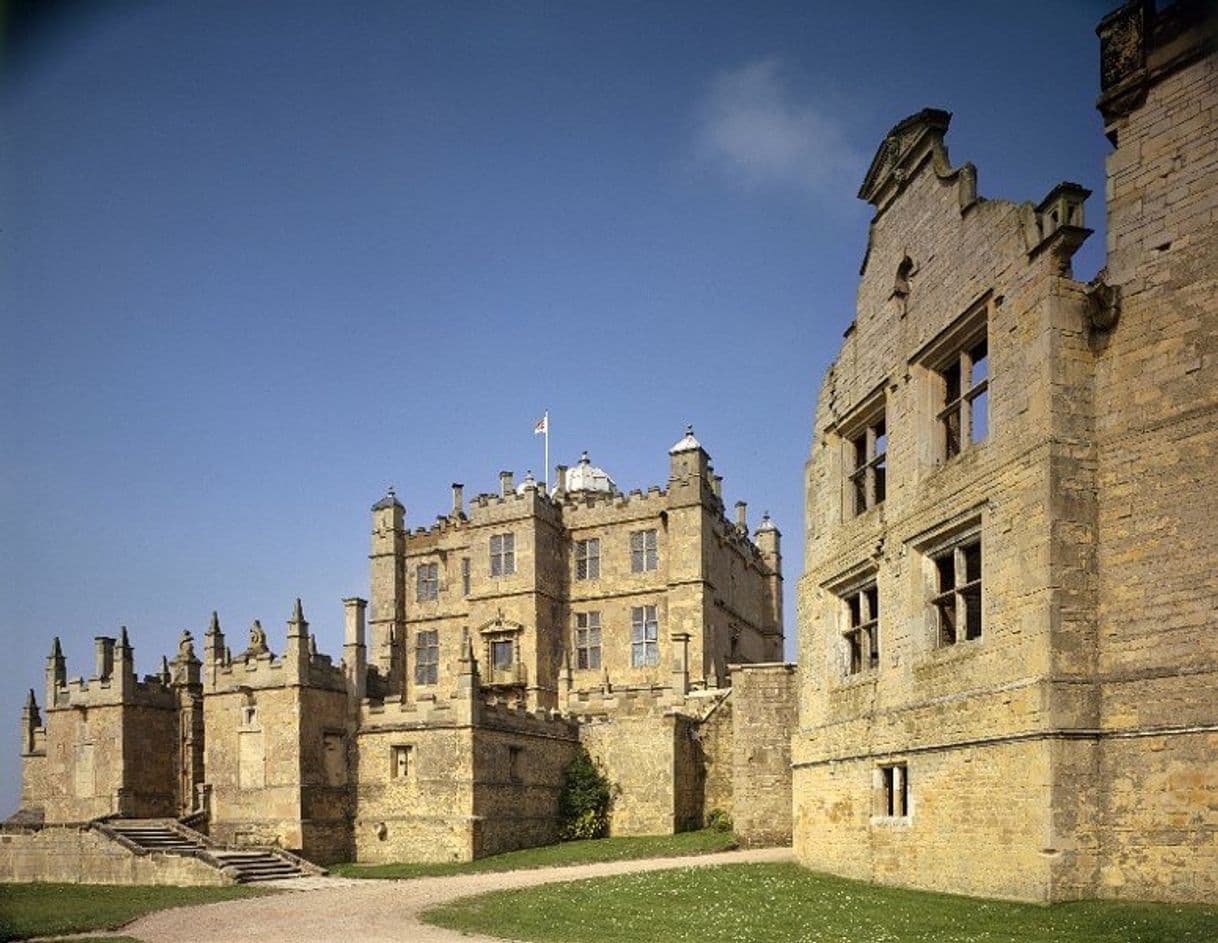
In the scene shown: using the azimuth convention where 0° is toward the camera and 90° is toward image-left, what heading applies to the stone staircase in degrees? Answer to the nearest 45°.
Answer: approximately 315°

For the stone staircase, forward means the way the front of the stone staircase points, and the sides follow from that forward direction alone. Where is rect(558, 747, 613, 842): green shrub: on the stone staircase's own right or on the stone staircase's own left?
on the stone staircase's own left
